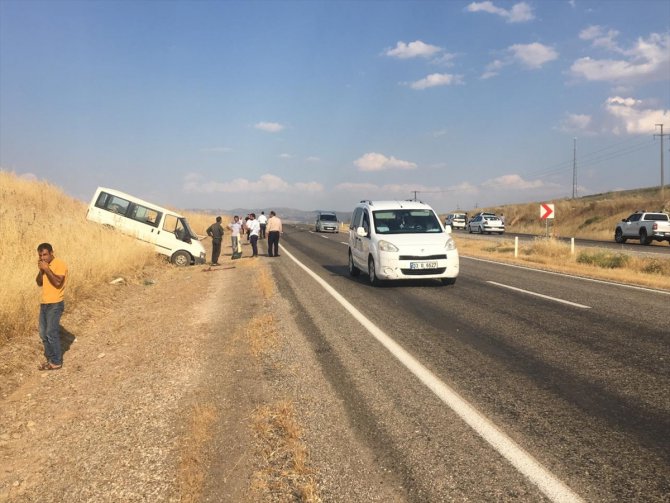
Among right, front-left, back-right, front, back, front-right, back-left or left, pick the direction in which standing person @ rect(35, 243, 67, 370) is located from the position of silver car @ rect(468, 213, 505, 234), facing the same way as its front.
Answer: back-left

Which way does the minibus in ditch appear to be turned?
to the viewer's right

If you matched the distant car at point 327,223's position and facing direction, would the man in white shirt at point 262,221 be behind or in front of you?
in front

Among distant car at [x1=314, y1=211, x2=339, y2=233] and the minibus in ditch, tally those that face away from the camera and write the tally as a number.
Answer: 0

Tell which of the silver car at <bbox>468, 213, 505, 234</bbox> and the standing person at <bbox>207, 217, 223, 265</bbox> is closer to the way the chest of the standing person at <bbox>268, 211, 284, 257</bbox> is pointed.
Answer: the silver car

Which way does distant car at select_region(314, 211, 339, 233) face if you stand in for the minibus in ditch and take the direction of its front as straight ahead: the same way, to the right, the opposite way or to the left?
to the right

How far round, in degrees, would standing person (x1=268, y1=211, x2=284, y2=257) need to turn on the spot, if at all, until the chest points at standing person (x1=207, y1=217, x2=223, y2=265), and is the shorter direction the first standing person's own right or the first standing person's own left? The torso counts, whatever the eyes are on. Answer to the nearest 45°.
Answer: approximately 135° to the first standing person's own left

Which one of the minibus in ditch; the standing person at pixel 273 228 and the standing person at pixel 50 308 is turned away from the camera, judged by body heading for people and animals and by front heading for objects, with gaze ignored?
the standing person at pixel 273 228

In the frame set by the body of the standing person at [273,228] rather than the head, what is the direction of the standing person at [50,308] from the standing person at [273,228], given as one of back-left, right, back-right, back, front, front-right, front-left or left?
back

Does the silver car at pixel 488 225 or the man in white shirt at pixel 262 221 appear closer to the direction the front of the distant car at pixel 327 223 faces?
the man in white shirt

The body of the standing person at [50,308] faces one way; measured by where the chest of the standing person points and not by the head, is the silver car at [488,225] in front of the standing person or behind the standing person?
behind

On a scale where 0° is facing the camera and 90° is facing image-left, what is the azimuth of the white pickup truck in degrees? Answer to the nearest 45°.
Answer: approximately 135°

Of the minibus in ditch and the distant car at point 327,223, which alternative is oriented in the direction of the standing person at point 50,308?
the distant car

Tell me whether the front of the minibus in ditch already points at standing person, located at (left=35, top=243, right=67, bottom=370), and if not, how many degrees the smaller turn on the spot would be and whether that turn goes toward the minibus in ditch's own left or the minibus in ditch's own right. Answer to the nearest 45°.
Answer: approximately 90° to the minibus in ditch's own right
